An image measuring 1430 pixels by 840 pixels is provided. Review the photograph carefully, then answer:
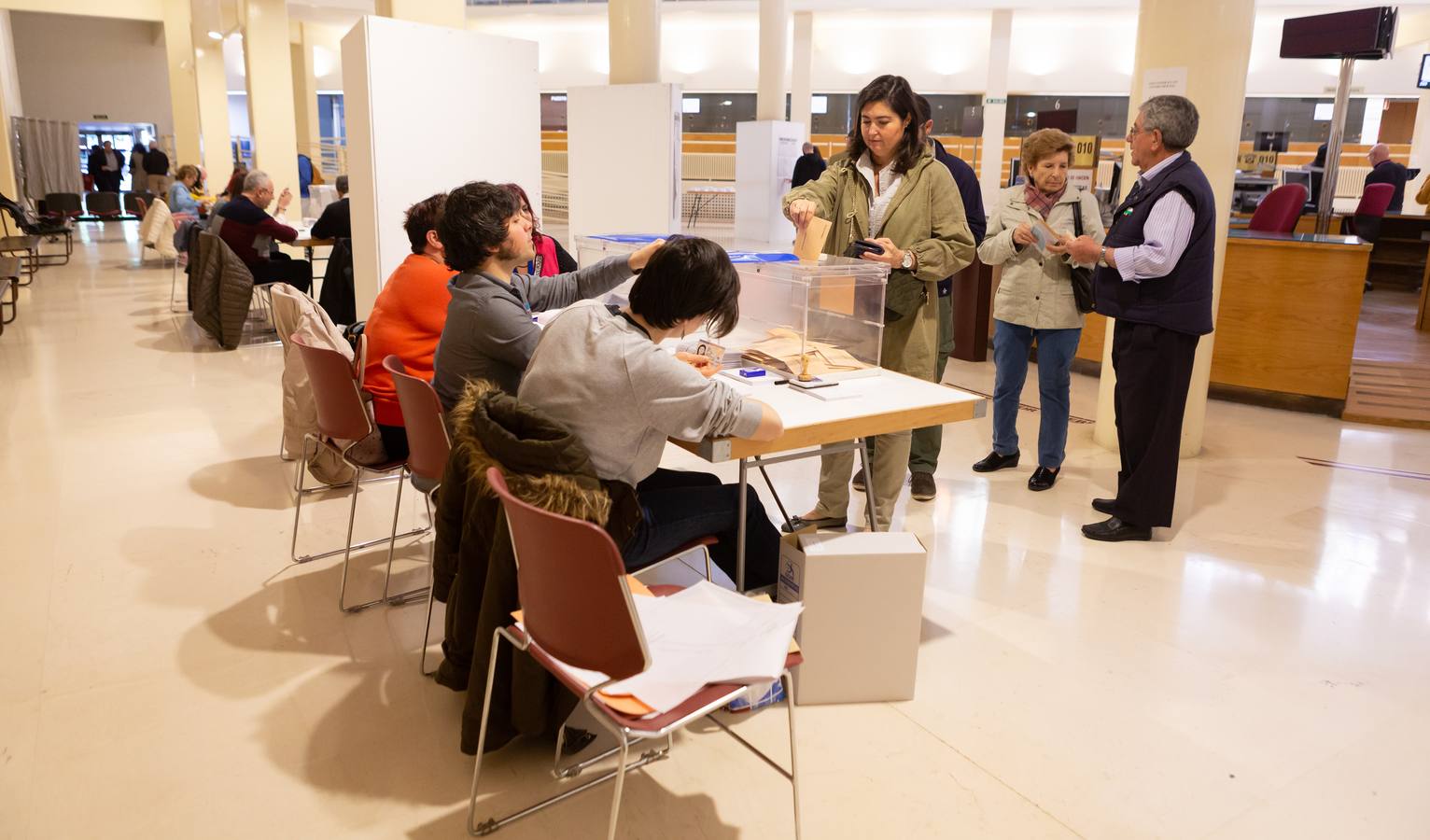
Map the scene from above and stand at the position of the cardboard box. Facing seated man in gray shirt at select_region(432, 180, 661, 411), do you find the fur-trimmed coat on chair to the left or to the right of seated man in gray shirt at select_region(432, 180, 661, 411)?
left

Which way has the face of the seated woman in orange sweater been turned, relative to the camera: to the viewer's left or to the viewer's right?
to the viewer's right

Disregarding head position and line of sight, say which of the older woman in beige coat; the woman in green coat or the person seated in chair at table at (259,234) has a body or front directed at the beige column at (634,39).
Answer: the person seated in chair at table

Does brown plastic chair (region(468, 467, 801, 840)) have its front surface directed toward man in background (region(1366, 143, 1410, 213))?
yes

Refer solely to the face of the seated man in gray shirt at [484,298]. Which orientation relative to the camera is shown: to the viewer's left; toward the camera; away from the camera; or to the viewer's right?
to the viewer's right

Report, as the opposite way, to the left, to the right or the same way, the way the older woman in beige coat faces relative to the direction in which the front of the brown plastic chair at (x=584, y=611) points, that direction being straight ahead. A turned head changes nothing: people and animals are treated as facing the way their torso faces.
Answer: the opposite way

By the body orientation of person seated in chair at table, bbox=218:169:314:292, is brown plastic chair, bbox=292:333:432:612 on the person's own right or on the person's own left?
on the person's own right

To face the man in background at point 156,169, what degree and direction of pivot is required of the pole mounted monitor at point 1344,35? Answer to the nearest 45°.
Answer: approximately 45° to its right

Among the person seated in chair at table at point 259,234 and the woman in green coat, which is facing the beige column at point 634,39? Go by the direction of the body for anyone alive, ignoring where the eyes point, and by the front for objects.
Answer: the person seated in chair at table

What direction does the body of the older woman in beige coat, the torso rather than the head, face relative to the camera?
toward the camera

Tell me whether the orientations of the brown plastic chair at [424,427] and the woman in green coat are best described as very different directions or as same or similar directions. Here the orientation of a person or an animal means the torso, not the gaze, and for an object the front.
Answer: very different directions

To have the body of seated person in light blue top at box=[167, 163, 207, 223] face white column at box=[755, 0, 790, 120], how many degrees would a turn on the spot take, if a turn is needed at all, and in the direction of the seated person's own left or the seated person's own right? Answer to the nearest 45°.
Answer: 0° — they already face it

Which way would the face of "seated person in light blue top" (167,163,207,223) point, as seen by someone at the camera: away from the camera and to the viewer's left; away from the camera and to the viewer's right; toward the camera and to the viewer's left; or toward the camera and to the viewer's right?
toward the camera and to the viewer's right

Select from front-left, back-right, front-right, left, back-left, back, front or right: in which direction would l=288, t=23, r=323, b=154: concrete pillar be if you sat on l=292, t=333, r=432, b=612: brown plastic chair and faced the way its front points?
front-left

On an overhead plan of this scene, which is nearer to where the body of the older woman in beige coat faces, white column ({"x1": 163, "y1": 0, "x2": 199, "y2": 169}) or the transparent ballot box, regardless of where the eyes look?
the transparent ballot box

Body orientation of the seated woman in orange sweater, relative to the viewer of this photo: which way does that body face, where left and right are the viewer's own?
facing away from the viewer and to the right of the viewer

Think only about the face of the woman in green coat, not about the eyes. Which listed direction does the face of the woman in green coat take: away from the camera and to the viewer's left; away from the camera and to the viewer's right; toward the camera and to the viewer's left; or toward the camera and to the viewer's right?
toward the camera and to the viewer's left

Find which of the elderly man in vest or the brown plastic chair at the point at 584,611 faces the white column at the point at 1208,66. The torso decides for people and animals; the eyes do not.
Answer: the brown plastic chair

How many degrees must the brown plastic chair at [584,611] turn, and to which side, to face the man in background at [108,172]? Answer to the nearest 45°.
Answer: approximately 90° to its left
